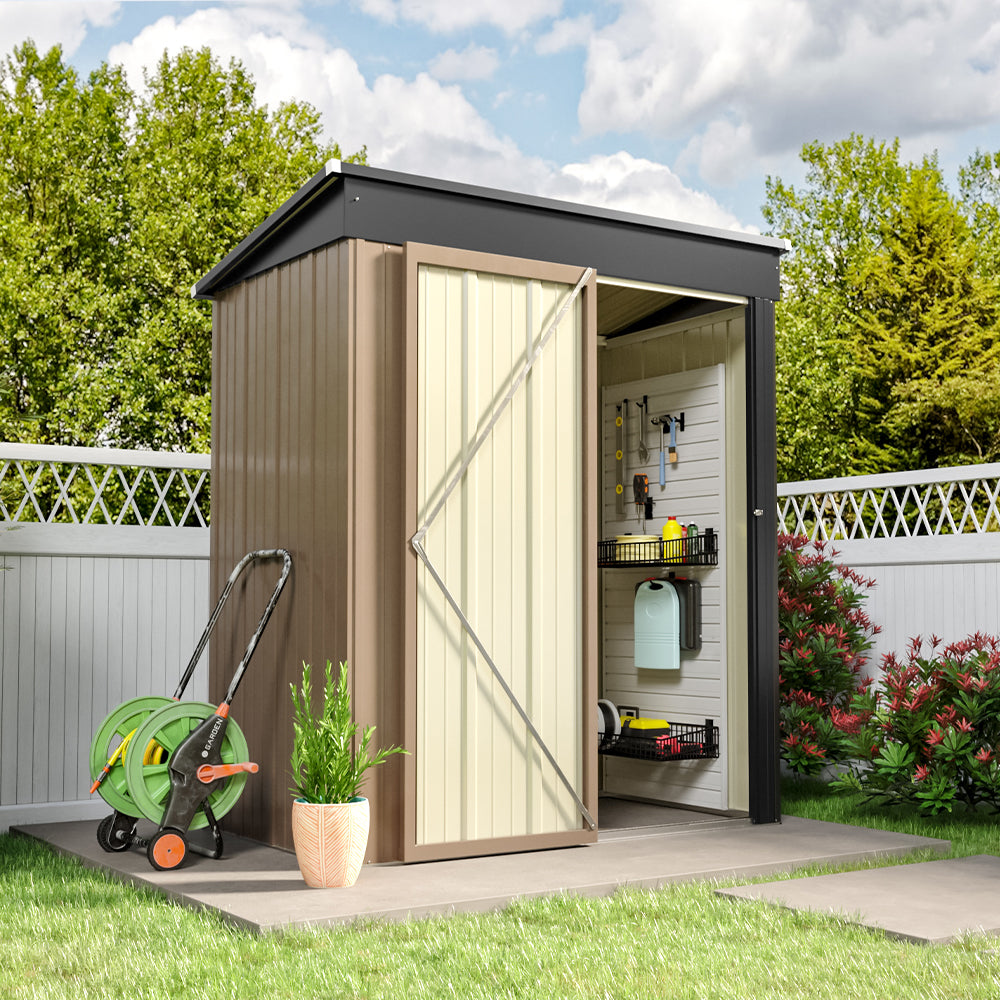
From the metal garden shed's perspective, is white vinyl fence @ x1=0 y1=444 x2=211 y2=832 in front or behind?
behind

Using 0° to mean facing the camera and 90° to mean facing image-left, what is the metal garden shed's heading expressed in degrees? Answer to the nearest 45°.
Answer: approximately 315°

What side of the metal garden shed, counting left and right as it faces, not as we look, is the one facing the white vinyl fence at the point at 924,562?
left

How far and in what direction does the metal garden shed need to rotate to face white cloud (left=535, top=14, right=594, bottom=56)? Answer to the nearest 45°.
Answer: approximately 135° to its left

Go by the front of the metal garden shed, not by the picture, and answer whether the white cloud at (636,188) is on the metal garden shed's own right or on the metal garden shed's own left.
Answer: on the metal garden shed's own left

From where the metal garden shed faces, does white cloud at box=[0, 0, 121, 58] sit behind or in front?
behind

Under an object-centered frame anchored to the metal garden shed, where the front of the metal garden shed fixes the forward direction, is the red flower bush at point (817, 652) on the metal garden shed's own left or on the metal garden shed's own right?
on the metal garden shed's own left

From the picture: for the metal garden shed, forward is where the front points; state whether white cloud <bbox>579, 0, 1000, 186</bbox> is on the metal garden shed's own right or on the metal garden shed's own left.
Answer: on the metal garden shed's own left

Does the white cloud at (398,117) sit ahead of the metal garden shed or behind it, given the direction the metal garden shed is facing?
behind

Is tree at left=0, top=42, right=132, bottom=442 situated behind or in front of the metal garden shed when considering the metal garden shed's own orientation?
behind
